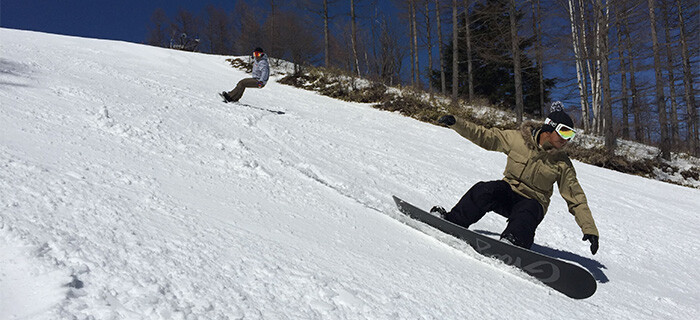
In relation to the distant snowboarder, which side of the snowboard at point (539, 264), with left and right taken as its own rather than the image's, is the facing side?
back

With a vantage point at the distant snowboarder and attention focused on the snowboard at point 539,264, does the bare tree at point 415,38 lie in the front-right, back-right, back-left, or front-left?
back-left

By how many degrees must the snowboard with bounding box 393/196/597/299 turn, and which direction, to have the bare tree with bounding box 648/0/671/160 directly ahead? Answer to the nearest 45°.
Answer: approximately 135° to its left

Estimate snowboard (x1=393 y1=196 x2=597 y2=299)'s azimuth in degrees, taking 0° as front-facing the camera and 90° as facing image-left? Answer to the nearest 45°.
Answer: approximately 315°

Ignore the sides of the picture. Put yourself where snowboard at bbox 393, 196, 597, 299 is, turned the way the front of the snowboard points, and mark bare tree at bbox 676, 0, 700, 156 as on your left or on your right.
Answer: on your left

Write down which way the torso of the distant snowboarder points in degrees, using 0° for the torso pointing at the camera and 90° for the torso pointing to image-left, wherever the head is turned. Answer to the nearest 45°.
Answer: approximately 45°

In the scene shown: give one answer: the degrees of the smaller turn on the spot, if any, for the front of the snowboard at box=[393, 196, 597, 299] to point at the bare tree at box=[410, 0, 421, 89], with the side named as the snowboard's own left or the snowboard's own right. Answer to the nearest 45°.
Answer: approximately 135° to the snowboard's own left

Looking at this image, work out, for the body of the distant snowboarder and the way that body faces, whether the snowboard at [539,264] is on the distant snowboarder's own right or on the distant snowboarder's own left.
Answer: on the distant snowboarder's own left

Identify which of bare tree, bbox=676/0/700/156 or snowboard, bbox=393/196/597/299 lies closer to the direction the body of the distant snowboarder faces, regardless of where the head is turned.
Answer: the snowboard

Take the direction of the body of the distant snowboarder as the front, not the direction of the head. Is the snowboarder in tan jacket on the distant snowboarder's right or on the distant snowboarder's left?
on the distant snowboarder's left
